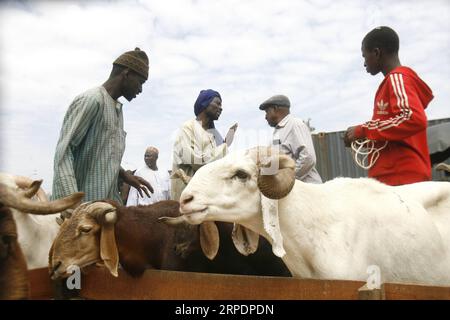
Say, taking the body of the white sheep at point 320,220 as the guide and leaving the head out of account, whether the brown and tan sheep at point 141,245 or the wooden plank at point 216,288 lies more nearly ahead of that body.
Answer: the brown and tan sheep

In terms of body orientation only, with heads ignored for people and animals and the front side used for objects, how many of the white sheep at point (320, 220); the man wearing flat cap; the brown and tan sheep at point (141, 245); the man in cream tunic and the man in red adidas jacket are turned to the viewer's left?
4

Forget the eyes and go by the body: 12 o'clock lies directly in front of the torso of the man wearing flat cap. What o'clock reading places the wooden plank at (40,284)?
The wooden plank is roughly at 10 o'clock from the man wearing flat cap.

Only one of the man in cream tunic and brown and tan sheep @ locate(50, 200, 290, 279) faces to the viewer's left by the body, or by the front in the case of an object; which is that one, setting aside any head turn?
the brown and tan sheep

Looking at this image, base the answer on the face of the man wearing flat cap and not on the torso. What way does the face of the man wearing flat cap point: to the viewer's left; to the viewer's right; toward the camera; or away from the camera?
to the viewer's left

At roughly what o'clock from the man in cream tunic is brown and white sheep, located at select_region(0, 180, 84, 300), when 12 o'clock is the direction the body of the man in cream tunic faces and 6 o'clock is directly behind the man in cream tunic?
The brown and white sheep is roughly at 2 o'clock from the man in cream tunic.

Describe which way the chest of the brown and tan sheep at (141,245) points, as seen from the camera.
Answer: to the viewer's left

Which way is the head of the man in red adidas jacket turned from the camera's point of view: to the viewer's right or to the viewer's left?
to the viewer's left

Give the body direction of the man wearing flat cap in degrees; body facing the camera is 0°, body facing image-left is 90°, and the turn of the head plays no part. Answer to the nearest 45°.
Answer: approximately 90°

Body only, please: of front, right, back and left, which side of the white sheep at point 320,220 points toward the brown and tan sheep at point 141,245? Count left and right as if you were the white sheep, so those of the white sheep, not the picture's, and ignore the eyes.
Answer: front

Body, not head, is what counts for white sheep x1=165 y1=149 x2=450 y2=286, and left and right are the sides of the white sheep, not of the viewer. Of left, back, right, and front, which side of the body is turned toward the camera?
left

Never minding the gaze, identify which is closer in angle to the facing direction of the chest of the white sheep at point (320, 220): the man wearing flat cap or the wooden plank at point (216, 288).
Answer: the wooden plank
